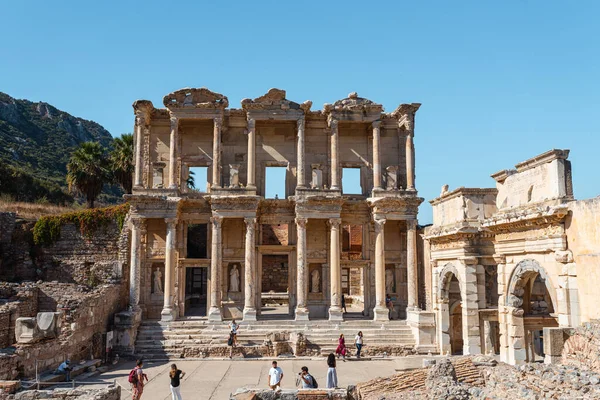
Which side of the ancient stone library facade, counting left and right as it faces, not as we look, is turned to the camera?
front

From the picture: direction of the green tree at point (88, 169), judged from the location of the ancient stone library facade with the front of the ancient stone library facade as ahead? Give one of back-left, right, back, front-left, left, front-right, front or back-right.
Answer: back-right

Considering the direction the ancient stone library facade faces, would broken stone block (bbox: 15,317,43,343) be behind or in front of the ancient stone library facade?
in front

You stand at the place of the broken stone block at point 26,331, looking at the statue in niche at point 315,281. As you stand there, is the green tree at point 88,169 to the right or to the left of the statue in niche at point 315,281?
left

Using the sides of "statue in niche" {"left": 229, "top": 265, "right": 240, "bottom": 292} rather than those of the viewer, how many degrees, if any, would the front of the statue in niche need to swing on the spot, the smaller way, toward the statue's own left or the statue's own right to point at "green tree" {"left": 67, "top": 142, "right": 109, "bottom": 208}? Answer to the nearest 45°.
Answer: approximately 135° to the statue's own right

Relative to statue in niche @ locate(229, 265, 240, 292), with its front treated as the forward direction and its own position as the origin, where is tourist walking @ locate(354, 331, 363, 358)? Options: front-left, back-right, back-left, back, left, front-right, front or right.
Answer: front-left

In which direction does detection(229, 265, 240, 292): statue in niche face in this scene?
toward the camera

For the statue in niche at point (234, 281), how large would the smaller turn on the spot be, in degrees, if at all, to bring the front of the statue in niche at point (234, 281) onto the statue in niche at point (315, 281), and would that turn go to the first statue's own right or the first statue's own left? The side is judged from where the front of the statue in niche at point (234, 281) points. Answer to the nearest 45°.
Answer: approximately 90° to the first statue's own left

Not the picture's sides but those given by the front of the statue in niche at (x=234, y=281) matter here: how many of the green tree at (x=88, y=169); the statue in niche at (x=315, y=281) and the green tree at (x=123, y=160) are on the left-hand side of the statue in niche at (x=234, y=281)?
1
